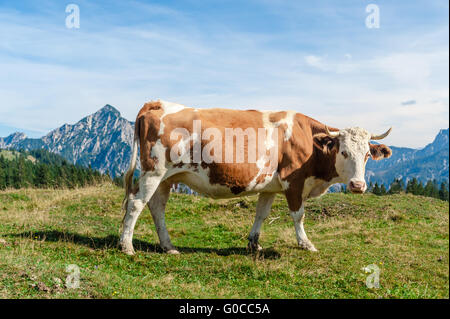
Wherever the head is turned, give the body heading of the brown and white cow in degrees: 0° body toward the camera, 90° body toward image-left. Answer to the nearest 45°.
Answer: approximately 270°
